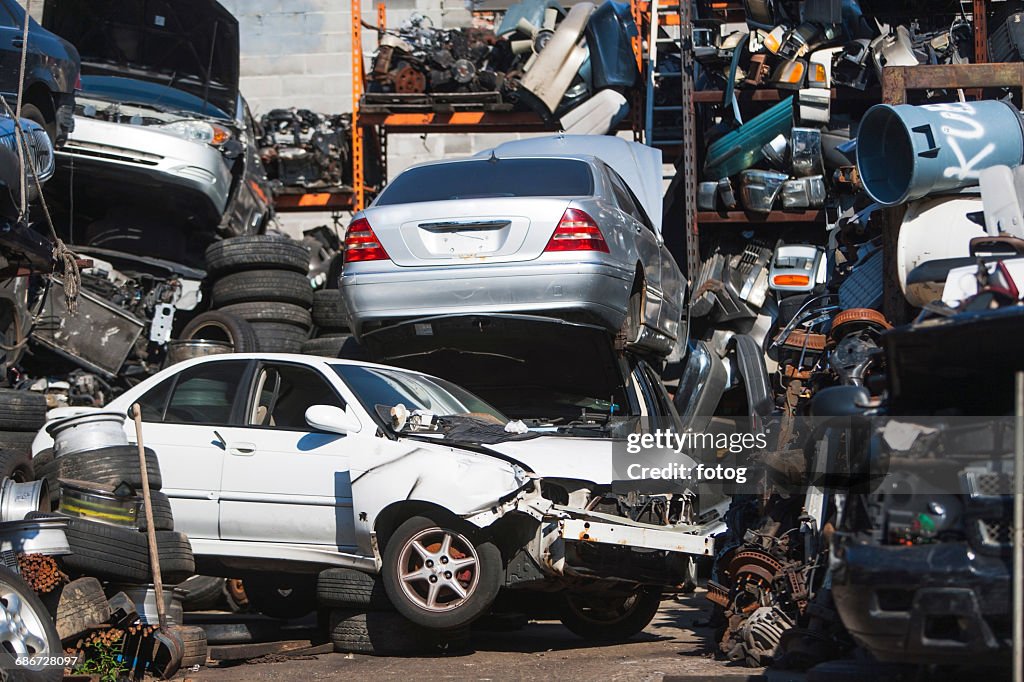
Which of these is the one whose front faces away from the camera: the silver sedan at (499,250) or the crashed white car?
the silver sedan

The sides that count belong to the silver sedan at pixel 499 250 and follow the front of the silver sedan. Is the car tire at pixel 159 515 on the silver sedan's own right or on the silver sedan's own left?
on the silver sedan's own left

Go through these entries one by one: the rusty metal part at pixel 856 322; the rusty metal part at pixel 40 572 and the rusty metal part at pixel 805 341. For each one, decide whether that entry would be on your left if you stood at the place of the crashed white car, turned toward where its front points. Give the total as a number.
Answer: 2

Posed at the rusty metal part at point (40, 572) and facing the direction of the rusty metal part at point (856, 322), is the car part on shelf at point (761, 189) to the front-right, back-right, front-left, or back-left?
front-left

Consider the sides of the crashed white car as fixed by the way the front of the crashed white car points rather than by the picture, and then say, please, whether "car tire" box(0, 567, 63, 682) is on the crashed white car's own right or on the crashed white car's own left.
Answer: on the crashed white car's own right

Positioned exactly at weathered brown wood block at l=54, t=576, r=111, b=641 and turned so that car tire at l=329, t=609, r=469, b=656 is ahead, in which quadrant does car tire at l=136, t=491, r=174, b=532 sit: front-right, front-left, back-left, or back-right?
front-left

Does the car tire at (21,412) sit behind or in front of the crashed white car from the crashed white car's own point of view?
behind

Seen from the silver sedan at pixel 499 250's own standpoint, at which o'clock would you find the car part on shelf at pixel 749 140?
The car part on shelf is roughly at 1 o'clock from the silver sedan.

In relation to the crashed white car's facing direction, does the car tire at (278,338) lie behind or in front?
behind

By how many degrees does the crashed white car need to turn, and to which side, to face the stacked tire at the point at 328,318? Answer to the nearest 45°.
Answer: approximately 135° to its left

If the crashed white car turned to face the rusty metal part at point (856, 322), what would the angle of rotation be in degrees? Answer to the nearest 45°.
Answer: approximately 90° to its left

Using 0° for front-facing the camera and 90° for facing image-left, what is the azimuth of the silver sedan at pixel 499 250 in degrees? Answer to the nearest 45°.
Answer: approximately 180°

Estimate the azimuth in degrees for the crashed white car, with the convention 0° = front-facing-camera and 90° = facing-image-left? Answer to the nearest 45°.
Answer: approximately 315°
